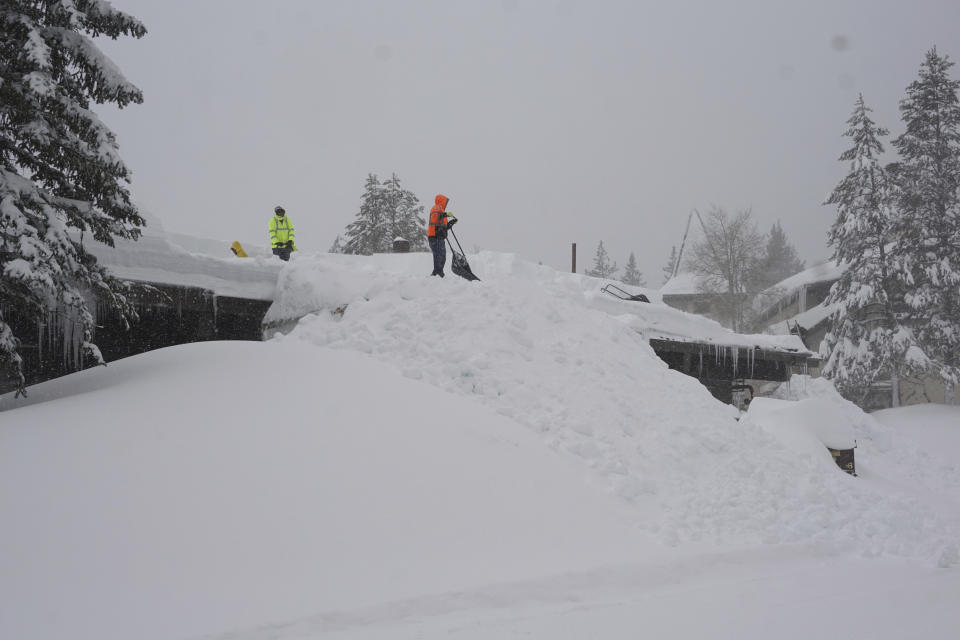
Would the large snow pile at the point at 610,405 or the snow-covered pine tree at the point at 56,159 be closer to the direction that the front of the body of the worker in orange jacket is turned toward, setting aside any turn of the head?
the large snow pile

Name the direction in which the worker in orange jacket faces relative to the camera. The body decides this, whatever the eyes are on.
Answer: to the viewer's right

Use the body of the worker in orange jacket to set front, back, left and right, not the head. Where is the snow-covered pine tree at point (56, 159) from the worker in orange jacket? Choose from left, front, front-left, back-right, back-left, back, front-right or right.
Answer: back-right

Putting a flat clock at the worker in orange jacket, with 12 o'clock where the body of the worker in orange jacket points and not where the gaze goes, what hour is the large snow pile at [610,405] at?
The large snow pile is roughly at 2 o'clock from the worker in orange jacket.

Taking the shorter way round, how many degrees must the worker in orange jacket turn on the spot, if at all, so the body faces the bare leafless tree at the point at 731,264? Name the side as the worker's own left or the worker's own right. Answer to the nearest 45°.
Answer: approximately 45° to the worker's own left

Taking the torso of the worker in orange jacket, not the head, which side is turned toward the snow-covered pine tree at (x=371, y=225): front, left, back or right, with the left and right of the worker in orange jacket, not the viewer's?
left

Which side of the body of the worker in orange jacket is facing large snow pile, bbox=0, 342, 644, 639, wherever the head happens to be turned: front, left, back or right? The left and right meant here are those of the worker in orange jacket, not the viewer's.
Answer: right

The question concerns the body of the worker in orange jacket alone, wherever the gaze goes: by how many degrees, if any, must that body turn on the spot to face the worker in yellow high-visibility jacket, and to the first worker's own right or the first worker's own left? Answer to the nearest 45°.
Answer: approximately 135° to the first worker's own left

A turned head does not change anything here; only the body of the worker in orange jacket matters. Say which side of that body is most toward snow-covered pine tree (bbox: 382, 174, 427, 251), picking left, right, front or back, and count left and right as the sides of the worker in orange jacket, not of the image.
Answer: left

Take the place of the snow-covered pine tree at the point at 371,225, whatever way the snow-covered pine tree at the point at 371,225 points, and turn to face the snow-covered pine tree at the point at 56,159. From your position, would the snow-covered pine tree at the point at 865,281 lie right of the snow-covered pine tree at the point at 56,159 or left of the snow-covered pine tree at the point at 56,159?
left

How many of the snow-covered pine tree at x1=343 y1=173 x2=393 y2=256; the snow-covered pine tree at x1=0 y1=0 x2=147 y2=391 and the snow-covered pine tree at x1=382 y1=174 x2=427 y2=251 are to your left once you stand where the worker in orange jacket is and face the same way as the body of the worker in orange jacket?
2
